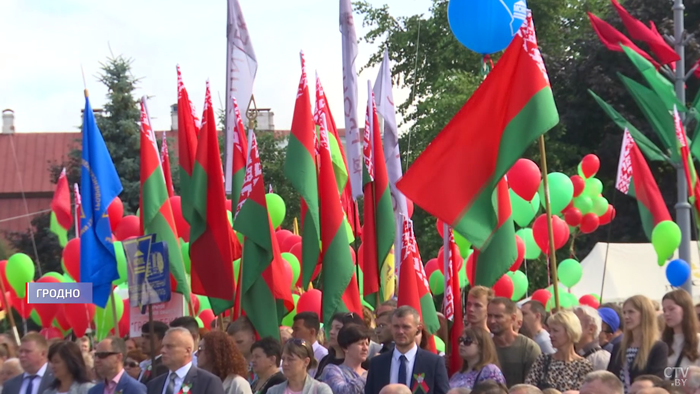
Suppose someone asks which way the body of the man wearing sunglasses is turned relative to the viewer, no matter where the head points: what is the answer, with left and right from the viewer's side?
facing the viewer and to the left of the viewer

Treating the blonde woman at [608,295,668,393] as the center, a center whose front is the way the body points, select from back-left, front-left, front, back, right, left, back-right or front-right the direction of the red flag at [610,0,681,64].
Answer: back-right

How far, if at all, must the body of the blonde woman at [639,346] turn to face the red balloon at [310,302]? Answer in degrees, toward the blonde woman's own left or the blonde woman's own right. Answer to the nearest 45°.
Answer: approximately 90° to the blonde woman's own right

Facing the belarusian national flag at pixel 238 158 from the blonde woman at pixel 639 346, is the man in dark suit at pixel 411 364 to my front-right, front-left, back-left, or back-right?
front-left

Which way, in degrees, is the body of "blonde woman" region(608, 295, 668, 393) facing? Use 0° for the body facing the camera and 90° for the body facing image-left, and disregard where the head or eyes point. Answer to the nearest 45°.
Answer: approximately 45°

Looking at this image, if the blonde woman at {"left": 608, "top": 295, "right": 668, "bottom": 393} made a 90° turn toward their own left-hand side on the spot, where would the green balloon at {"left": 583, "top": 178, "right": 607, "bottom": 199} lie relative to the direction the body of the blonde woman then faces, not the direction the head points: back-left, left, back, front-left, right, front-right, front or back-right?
back-left

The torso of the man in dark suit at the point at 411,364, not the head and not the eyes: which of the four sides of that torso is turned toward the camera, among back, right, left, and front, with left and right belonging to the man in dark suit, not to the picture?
front

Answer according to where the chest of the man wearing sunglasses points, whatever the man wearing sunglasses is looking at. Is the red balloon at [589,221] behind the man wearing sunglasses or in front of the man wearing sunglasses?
behind

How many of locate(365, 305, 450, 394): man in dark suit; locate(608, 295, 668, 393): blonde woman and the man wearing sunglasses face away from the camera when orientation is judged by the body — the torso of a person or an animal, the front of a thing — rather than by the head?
0

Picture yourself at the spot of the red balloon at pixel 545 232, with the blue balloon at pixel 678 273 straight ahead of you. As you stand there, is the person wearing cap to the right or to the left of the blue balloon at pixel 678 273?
right

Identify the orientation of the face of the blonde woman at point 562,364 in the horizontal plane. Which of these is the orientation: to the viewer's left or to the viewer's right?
to the viewer's left

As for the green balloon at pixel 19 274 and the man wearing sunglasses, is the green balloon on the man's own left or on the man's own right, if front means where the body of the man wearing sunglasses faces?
on the man's own right

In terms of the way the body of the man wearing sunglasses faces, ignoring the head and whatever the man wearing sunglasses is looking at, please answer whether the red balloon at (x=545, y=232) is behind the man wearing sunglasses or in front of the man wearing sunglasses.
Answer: behind
